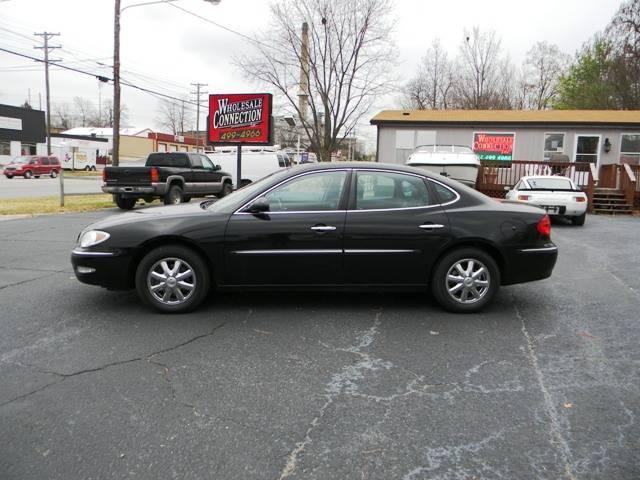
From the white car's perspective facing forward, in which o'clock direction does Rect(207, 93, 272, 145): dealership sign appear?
The dealership sign is roughly at 9 o'clock from the white car.

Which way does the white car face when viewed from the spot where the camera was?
facing away from the viewer

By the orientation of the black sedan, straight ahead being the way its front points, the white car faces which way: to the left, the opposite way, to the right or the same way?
to the right

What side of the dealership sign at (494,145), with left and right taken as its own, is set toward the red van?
right

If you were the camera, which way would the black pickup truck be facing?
facing away from the viewer and to the right of the viewer

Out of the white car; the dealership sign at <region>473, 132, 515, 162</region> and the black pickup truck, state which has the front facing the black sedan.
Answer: the dealership sign

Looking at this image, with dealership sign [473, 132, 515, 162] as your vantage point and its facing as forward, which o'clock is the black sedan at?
The black sedan is roughly at 12 o'clock from the dealership sign.

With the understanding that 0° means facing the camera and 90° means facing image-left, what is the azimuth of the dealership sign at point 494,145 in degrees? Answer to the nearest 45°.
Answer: approximately 0°

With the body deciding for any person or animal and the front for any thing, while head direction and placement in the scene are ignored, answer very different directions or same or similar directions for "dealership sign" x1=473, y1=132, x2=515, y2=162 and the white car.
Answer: very different directions

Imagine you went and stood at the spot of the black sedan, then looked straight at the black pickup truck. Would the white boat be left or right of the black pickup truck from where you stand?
right

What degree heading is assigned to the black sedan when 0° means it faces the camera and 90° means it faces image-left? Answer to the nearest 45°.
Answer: approximately 90°

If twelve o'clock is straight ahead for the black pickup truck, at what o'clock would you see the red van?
The red van is roughly at 10 o'clock from the black pickup truck.

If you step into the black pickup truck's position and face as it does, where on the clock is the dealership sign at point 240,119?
The dealership sign is roughly at 2 o'clock from the black pickup truck.

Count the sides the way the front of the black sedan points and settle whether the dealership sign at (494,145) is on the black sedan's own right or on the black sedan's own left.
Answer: on the black sedan's own right
